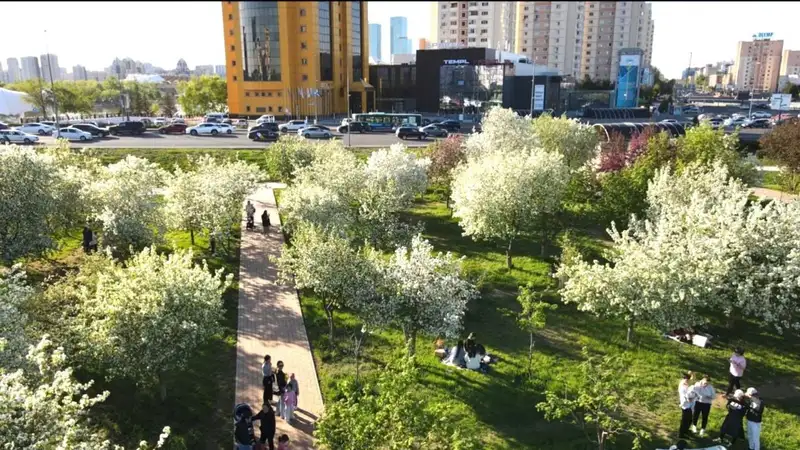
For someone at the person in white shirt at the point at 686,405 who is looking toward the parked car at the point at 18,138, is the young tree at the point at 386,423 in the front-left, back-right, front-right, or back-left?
front-left

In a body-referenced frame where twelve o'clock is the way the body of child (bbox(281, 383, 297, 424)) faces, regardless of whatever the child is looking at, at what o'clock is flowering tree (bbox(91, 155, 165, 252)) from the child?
The flowering tree is roughly at 11 o'clock from the child.

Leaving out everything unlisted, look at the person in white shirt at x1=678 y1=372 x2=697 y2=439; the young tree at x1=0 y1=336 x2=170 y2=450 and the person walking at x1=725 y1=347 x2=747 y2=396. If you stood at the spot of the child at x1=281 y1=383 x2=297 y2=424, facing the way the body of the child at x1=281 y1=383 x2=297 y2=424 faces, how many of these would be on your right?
2

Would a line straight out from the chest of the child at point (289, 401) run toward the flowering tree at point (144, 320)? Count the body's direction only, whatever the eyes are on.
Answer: no

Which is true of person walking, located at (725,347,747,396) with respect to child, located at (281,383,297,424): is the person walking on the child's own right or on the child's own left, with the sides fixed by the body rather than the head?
on the child's own right
